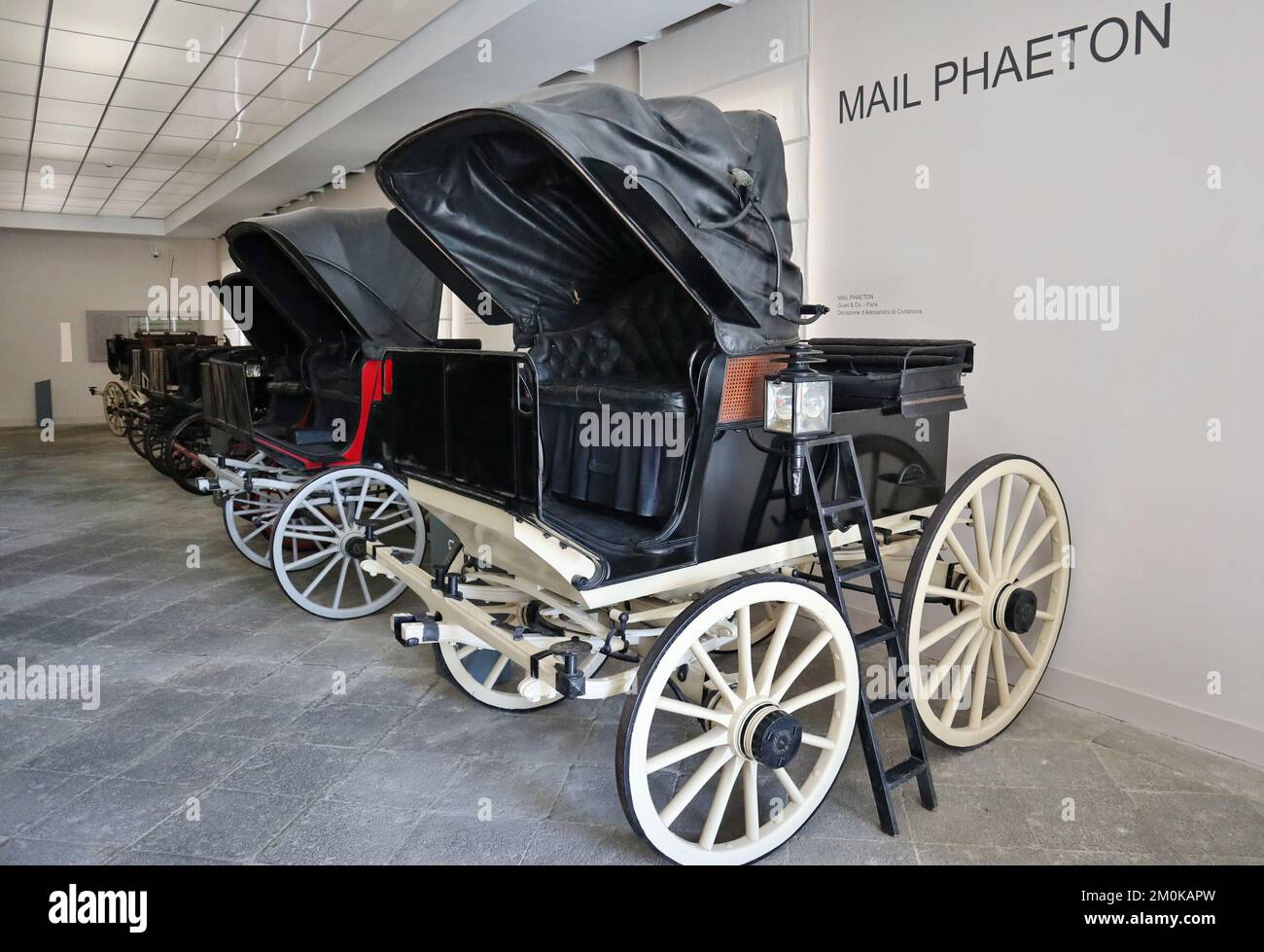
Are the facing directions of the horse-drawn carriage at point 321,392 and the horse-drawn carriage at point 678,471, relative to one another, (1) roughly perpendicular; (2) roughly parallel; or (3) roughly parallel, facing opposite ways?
roughly parallel

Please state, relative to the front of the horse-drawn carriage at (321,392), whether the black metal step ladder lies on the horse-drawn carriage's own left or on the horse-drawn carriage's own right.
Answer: on the horse-drawn carriage's own left

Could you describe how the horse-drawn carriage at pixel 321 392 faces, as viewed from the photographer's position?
facing the viewer and to the left of the viewer

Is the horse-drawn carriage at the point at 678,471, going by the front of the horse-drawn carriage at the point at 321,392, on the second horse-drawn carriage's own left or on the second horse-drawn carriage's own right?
on the second horse-drawn carriage's own left

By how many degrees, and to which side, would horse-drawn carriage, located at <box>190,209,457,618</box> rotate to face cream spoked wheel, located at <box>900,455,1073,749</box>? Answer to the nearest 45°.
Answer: approximately 90° to its left

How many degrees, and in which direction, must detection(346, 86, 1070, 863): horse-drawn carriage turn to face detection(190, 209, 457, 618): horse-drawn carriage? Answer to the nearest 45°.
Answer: approximately 90° to its right

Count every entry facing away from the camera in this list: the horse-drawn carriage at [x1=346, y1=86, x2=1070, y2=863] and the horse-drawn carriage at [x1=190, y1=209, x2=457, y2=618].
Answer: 0
